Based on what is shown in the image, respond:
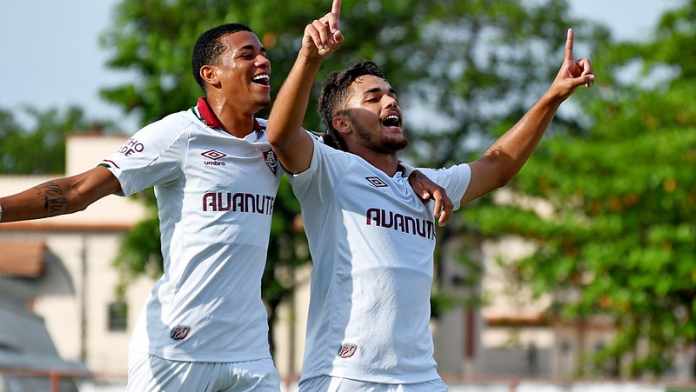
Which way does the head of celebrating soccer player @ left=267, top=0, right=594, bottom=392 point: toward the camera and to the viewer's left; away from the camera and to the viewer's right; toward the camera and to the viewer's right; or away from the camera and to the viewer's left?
toward the camera and to the viewer's right

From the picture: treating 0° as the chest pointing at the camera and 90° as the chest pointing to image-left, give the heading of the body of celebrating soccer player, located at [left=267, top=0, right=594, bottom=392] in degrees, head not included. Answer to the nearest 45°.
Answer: approximately 315°

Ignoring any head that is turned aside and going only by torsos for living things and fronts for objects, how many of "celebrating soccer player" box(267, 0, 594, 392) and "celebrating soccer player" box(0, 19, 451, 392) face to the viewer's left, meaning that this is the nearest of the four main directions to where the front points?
0

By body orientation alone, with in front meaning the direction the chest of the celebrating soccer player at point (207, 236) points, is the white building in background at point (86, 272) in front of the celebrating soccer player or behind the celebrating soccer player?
behind

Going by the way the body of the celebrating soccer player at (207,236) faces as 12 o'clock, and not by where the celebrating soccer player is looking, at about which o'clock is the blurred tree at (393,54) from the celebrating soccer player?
The blurred tree is roughly at 8 o'clock from the celebrating soccer player.

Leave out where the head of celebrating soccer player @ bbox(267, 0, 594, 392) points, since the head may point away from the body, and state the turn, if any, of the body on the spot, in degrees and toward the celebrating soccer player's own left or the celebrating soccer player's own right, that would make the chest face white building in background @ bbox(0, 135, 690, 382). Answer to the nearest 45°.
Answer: approximately 135° to the celebrating soccer player's own left

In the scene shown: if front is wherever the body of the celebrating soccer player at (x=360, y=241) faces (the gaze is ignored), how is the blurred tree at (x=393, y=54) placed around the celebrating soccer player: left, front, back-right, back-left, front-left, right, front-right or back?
back-left

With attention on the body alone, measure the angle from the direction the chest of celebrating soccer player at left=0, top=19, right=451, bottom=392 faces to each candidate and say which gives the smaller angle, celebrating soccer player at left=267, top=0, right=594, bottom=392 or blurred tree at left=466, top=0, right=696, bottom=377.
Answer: the celebrating soccer player

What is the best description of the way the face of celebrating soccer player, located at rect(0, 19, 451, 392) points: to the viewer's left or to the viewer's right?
to the viewer's right
